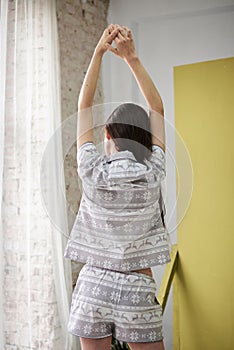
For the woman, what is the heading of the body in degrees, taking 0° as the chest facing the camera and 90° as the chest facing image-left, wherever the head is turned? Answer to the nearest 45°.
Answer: approximately 180°

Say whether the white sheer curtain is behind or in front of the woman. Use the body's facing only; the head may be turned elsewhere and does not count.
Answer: in front
